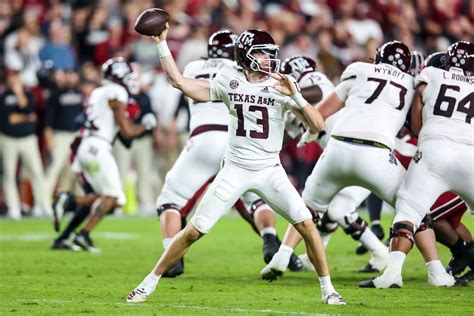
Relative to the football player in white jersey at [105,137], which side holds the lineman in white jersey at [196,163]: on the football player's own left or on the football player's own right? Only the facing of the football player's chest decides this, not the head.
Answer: on the football player's own right

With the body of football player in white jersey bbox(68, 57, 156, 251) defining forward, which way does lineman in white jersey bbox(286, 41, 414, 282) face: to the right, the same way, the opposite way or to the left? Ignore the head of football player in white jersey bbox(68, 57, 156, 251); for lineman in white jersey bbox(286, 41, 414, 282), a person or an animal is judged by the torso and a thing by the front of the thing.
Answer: to the left

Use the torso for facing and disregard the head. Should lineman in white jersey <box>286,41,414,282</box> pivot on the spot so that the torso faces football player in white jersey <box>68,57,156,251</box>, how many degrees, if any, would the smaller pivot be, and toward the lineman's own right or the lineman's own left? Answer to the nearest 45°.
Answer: approximately 45° to the lineman's own left

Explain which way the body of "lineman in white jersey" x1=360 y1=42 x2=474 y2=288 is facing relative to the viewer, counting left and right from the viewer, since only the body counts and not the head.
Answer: facing away from the viewer

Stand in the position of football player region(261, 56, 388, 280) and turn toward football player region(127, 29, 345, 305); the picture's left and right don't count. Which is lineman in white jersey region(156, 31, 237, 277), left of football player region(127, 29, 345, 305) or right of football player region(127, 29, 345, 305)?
right

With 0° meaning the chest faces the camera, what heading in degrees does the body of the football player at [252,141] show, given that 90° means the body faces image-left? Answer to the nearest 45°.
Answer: approximately 0°

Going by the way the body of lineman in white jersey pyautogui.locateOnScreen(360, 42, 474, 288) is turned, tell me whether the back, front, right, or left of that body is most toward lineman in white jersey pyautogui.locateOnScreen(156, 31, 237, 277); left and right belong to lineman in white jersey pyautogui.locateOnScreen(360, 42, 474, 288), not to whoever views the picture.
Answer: left

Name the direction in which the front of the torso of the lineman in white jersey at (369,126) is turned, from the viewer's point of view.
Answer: away from the camera

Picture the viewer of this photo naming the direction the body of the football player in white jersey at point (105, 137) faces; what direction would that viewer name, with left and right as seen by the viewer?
facing to the right of the viewer

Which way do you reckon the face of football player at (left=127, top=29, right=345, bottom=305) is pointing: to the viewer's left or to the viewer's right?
to the viewer's right

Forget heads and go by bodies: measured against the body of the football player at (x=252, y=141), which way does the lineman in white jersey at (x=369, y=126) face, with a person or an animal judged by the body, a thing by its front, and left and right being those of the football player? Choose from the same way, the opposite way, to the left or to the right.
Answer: the opposite way
